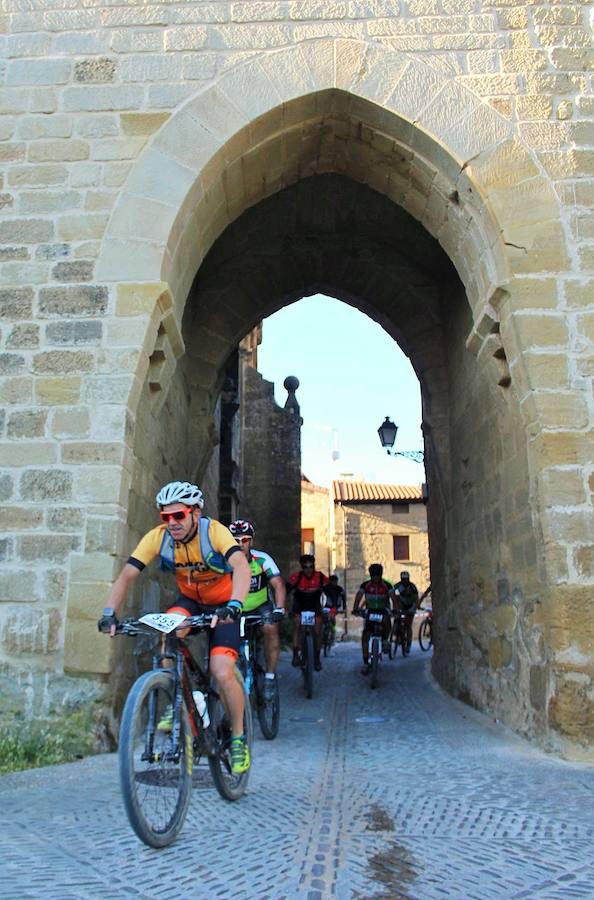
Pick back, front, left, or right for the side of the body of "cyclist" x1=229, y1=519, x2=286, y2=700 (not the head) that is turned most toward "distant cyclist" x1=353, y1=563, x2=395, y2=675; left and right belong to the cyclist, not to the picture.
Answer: back

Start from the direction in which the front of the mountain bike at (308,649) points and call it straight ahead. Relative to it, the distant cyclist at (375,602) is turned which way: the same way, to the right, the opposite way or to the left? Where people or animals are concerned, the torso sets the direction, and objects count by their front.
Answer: the same way

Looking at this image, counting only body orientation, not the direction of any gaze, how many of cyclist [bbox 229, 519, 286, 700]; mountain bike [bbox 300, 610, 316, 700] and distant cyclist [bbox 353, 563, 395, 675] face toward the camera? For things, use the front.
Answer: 3

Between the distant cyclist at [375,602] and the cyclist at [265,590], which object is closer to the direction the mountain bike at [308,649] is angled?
the cyclist

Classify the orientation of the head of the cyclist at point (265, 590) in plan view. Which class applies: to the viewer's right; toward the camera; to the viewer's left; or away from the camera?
toward the camera

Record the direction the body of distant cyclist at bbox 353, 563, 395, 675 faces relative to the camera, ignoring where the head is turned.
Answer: toward the camera

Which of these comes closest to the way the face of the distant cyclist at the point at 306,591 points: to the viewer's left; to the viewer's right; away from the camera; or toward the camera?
toward the camera

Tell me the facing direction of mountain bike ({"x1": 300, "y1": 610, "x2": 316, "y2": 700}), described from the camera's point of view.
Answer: facing the viewer

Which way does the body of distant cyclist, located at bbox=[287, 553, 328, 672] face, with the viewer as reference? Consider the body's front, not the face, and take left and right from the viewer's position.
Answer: facing the viewer

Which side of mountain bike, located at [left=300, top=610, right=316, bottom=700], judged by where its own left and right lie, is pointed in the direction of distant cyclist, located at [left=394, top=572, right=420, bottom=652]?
back

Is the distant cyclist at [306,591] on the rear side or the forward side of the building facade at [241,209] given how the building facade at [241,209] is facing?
on the rear side

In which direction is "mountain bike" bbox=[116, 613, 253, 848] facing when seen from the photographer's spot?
facing the viewer and to the left of the viewer

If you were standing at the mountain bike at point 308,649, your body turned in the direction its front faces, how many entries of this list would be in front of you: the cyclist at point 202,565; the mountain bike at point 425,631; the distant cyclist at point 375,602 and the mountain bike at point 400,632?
1

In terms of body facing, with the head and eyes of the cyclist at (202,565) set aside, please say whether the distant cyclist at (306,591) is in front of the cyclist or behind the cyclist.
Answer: behind
